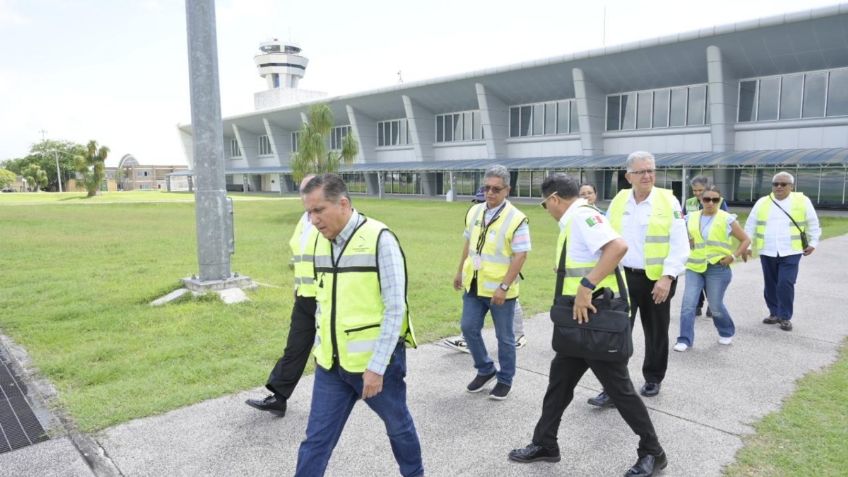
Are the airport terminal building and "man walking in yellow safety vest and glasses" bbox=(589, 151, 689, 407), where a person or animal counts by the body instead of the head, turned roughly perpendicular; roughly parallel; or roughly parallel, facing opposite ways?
roughly parallel

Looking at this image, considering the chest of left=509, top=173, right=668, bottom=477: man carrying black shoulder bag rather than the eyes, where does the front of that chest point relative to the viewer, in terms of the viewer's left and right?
facing to the left of the viewer

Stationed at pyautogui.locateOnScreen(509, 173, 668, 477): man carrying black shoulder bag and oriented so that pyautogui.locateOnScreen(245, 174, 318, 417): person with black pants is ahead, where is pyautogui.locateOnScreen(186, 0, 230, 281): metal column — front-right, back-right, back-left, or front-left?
front-right

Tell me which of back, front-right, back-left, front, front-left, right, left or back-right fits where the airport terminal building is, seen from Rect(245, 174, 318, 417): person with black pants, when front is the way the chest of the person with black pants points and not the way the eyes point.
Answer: back

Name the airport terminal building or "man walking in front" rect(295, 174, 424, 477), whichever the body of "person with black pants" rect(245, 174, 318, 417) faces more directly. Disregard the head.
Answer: the man walking in front

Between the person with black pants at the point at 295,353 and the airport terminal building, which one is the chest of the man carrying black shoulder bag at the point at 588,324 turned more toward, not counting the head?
the person with black pants

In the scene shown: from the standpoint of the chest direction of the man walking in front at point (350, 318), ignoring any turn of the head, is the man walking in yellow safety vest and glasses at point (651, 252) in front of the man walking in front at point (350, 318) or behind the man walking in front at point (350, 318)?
behind

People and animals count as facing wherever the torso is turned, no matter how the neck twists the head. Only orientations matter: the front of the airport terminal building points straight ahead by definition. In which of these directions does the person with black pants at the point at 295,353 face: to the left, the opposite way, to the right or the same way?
the same way

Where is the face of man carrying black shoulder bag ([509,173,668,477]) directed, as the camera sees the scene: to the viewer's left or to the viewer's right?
to the viewer's left

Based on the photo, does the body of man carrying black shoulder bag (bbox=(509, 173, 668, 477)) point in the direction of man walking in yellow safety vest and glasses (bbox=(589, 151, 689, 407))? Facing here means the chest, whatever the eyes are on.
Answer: no

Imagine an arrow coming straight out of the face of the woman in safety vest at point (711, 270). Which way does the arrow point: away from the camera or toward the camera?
toward the camera

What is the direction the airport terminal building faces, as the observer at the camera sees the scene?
facing the viewer and to the left of the viewer

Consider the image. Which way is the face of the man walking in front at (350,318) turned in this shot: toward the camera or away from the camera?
toward the camera

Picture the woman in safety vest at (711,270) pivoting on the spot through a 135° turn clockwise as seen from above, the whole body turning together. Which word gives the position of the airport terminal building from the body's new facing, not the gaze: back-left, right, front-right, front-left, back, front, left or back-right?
front

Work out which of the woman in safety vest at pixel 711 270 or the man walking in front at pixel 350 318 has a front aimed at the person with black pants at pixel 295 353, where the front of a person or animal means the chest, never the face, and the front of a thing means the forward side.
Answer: the woman in safety vest

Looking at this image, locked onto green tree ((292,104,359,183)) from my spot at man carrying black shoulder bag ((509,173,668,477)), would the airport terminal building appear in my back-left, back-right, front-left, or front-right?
front-right

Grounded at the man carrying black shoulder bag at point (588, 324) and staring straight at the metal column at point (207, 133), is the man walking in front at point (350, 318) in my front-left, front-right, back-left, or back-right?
front-left

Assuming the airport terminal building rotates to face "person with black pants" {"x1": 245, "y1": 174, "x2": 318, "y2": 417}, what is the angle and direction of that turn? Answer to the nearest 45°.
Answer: approximately 45° to its left
